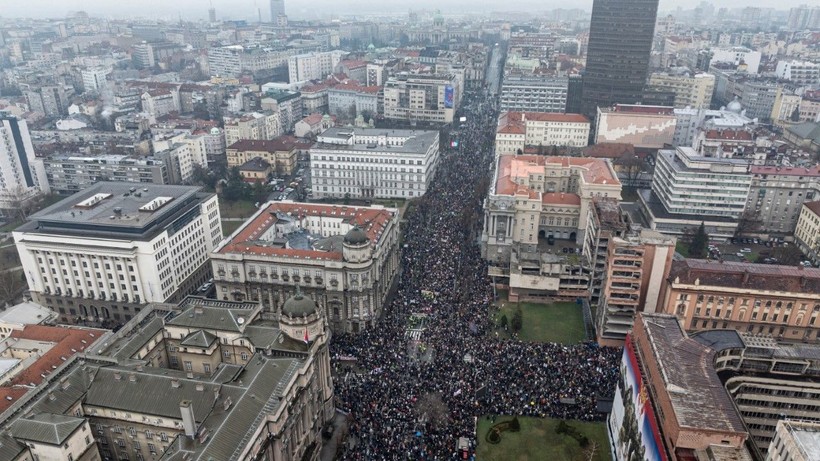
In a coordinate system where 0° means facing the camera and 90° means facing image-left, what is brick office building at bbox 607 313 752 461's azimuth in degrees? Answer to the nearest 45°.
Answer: approximately 90°

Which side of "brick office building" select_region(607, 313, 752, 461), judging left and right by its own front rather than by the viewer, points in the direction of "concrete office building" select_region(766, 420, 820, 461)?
back
